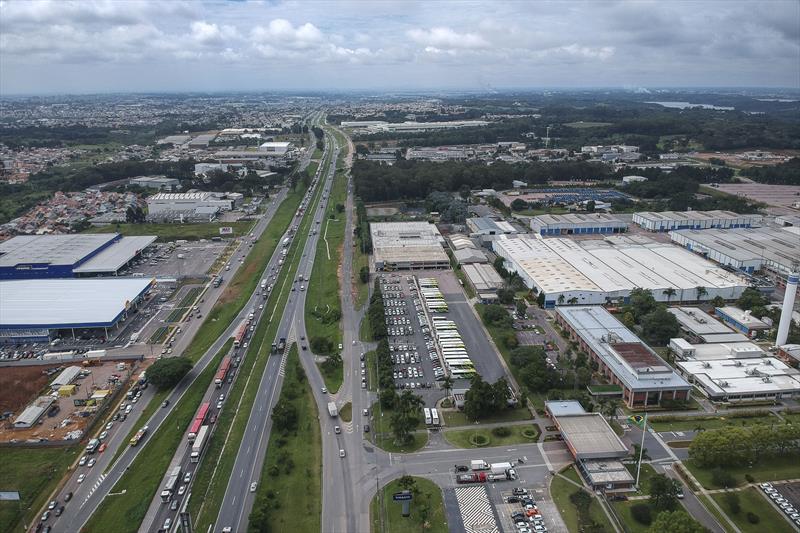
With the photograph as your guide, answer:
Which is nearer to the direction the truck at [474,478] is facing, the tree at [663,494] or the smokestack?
the tree

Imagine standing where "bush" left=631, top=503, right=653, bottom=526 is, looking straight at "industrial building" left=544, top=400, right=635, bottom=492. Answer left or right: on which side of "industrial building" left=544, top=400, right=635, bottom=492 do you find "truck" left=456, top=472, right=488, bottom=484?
left

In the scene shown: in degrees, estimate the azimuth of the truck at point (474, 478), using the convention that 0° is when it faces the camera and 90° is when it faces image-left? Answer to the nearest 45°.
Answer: approximately 270°

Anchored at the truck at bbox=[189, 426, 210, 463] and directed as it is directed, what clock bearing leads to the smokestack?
The smokestack is roughly at 9 o'clock from the truck.

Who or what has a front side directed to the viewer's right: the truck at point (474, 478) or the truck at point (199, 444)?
the truck at point (474, 478)

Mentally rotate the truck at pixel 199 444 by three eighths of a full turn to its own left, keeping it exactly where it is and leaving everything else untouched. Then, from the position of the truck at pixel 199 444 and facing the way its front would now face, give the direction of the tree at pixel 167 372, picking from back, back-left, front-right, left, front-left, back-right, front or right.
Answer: front-left

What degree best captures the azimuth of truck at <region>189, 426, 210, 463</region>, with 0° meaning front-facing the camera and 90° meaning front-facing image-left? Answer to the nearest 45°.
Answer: approximately 0°

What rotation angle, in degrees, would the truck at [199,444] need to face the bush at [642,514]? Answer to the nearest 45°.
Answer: approximately 45° to its left

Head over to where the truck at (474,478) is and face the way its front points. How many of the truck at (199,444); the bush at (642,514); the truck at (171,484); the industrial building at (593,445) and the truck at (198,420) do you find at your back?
3
